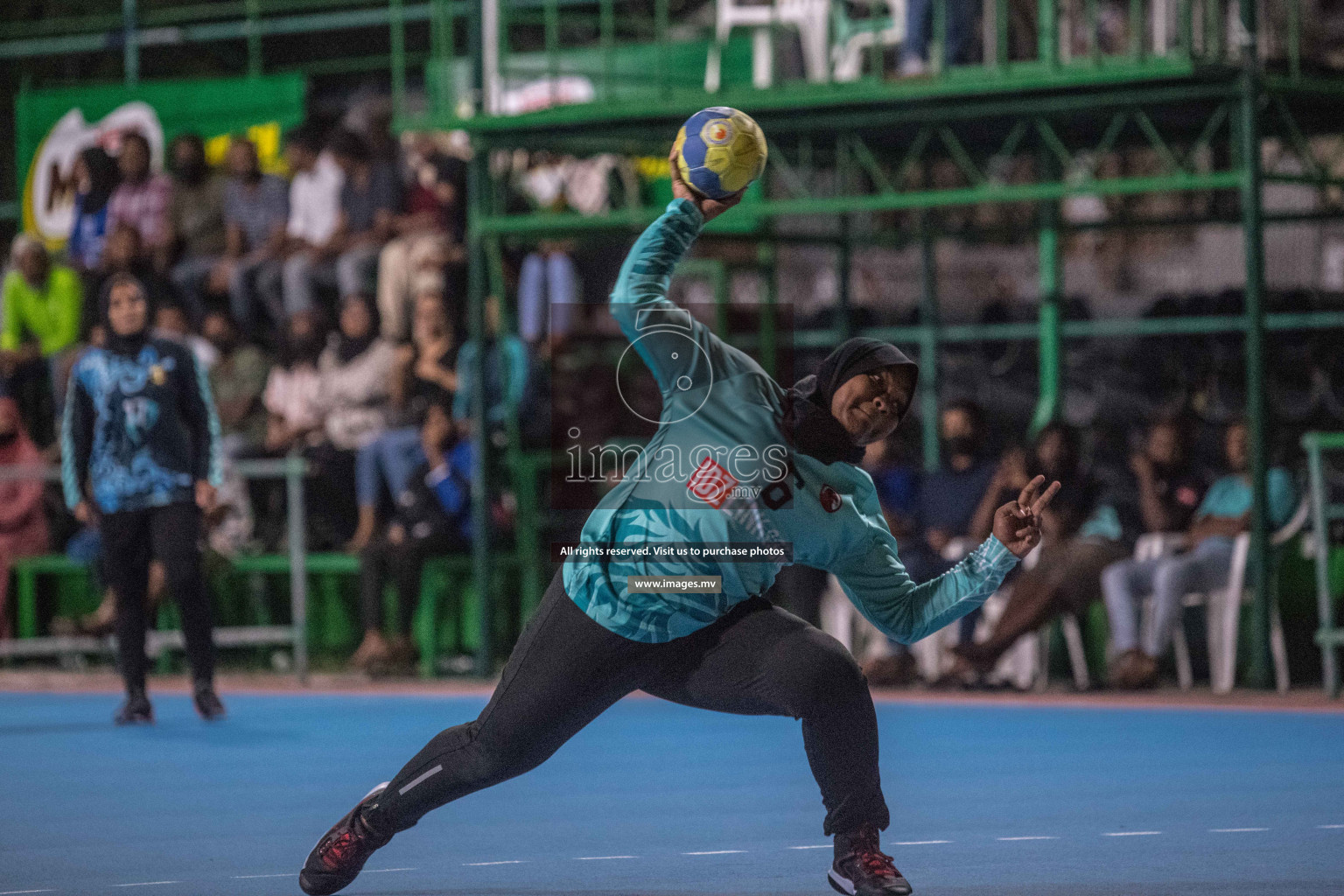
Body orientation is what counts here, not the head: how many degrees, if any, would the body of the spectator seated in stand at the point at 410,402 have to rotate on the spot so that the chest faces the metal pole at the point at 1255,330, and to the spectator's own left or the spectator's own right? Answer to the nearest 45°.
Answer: approximately 90° to the spectator's own left

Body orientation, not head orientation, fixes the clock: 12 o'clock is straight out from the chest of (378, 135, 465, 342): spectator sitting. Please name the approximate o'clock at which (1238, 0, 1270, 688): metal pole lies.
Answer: The metal pole is roughly at 9 o'clock from the spectator sitting.

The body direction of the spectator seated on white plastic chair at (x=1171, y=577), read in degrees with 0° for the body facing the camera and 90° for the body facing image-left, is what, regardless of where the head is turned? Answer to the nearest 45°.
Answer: approximately 45°

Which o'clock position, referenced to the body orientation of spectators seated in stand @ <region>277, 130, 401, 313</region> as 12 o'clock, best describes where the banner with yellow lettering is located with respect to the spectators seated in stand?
The banner with yellow lettering is roughly at 3 o'clock from the spectators seated in stand.

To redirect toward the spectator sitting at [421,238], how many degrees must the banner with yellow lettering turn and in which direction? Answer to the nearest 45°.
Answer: approximately 45° to its left

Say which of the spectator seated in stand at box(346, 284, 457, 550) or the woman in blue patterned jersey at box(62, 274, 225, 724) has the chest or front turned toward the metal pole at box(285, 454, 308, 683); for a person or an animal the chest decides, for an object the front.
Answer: the spectator seated in stand

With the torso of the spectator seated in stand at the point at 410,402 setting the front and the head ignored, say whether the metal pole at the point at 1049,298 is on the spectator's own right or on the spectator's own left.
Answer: on the spectator's own left

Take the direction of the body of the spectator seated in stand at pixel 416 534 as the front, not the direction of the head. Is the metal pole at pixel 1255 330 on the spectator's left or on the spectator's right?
on the spectator's left

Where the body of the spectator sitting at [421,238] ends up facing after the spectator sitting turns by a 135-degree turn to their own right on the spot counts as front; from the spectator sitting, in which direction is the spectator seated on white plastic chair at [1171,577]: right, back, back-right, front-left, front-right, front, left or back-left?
back-right

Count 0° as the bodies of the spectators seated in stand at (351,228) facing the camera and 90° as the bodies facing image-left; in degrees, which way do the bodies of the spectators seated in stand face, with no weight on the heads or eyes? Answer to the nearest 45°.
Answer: approximately 45°

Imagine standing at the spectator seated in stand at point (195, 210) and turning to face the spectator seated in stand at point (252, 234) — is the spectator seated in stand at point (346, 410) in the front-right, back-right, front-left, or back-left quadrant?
front-right

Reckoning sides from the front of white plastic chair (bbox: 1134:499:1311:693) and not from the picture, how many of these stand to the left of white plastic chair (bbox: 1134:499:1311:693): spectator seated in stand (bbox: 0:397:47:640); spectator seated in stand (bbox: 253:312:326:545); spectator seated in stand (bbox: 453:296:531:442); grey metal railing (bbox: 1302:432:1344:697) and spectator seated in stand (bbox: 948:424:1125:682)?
1

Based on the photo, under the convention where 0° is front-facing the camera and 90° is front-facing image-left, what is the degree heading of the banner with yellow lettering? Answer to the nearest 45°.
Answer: approximately 0°

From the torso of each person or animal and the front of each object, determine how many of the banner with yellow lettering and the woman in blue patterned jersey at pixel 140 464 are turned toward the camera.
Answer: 2

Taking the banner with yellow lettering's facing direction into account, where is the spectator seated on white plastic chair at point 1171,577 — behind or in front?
in front

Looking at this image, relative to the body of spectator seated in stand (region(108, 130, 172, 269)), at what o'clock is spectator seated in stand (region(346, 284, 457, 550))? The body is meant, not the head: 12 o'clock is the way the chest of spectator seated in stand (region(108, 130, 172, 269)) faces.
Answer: spectator seated in stand (region(346, 284, 457, 550)) is roughly at 11 o'clock from spectator seated in stand (region(108, 130, 172, 269)).

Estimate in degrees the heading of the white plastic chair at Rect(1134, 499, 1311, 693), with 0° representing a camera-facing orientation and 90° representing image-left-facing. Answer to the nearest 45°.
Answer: approximately 45°
